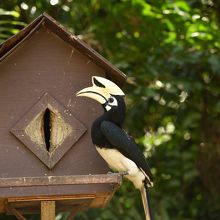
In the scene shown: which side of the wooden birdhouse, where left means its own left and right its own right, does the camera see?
front

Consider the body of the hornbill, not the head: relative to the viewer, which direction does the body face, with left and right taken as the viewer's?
facing to the left of the viewer
